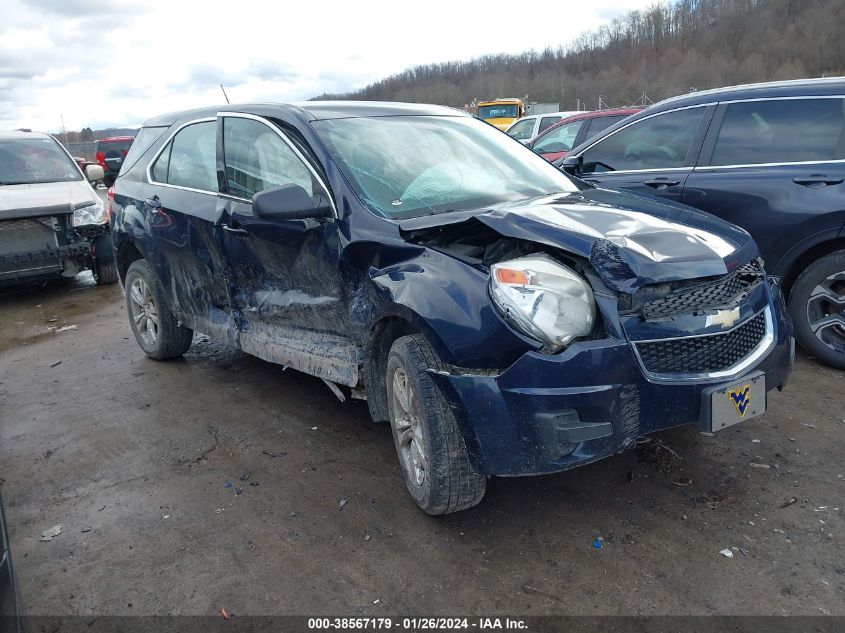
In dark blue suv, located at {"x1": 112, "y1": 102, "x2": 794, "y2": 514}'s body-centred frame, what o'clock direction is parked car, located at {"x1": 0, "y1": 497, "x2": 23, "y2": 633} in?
The parked car is roughly at 3 o'clock from the dark blue suv.

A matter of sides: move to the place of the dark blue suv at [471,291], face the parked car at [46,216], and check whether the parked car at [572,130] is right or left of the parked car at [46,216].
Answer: right

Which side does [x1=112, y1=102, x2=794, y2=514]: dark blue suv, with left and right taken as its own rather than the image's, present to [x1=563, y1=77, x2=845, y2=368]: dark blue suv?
left

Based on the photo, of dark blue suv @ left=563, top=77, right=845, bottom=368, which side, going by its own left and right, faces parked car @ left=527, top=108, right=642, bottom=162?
right

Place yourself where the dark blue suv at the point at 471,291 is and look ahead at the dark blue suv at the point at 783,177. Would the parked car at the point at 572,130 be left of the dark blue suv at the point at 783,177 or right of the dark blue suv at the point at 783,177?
left

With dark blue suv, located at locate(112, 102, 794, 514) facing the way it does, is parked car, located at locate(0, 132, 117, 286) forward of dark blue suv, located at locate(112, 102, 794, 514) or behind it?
behind

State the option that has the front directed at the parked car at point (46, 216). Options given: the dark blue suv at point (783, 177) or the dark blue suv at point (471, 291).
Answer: the dark blue suv at point (783, 177)

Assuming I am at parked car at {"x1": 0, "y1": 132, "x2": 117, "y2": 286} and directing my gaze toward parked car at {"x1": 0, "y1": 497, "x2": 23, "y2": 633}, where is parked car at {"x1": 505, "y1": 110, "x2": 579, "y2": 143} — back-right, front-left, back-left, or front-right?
back-left

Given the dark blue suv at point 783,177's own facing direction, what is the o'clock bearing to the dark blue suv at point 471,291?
the dark blue suv at point 471,291 is roughly at 10 o'clock from the dark blue suv at point 783,177.

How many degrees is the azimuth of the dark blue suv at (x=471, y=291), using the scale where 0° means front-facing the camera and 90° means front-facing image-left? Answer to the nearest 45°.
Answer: approximately 315°

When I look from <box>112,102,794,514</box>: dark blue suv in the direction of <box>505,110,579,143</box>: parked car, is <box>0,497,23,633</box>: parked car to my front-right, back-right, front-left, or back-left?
back-left

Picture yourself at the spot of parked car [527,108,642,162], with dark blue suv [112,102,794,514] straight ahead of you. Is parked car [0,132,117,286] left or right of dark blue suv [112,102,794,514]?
right

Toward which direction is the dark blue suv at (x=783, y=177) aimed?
to the viewer's left

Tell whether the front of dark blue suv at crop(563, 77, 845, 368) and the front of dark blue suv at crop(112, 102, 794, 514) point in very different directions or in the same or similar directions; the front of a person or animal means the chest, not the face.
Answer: very different directions

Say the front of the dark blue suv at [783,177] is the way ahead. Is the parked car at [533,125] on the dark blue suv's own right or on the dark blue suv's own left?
on the dark blue suv's own right

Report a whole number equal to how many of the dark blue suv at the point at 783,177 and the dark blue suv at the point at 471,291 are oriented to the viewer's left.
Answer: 1
